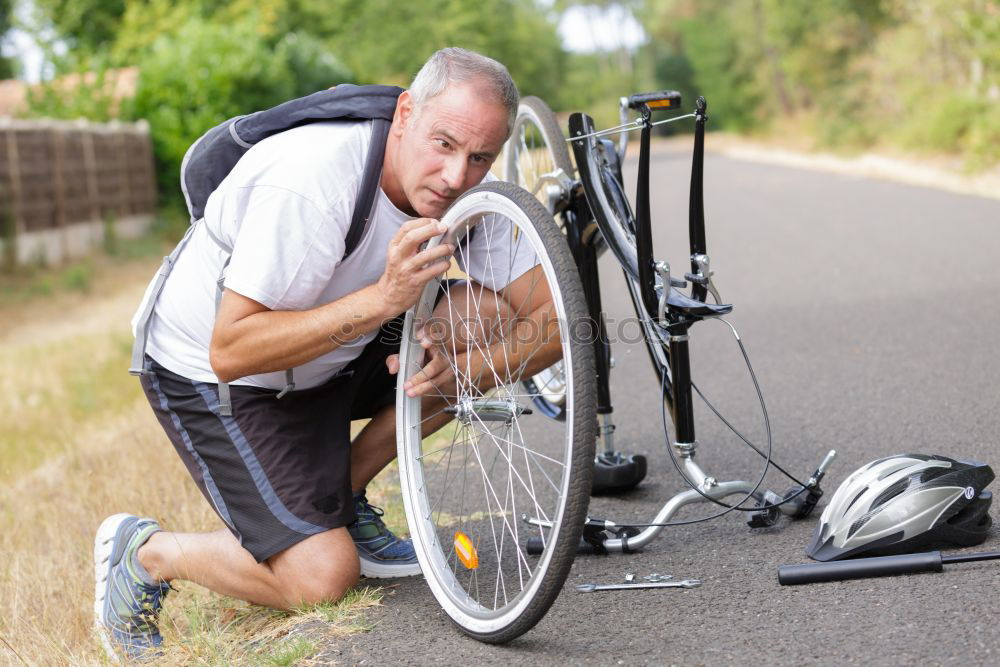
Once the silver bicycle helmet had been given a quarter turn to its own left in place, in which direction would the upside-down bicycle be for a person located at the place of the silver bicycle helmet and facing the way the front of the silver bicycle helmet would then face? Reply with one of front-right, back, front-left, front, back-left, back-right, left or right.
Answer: right

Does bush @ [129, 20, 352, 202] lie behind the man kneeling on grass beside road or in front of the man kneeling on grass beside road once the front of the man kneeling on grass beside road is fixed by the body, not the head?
behind

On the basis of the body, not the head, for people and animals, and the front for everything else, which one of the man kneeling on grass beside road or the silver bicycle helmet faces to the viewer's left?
the silver bicycle helmet

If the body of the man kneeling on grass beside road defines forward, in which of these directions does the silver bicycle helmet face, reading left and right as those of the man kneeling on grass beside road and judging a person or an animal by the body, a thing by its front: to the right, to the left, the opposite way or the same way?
the opposite way

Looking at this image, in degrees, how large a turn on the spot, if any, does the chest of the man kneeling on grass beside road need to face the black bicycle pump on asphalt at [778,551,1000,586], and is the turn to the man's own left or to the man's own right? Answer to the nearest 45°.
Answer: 0° — they already face it

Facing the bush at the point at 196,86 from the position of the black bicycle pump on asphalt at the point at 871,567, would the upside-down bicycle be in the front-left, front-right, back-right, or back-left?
front-left

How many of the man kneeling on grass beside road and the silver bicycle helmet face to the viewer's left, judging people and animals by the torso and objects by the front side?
1

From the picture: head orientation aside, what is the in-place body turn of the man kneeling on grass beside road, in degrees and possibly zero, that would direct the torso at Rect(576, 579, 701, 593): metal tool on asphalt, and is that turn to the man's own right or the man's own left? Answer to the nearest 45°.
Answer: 0° — they already face it

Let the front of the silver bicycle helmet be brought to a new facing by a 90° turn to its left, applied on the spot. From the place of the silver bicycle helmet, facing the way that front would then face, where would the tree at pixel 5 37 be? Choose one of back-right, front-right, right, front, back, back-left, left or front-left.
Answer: back-right

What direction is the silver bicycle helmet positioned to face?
to the viewer's left

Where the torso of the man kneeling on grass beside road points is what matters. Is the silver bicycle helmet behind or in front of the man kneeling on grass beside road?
in front

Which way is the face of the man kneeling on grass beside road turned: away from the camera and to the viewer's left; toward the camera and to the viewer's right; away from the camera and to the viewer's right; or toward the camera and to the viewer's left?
toward the camera and to the viewer's right

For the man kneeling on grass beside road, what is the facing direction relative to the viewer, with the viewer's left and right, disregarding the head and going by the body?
facing the viewer and to the right of the viewer
